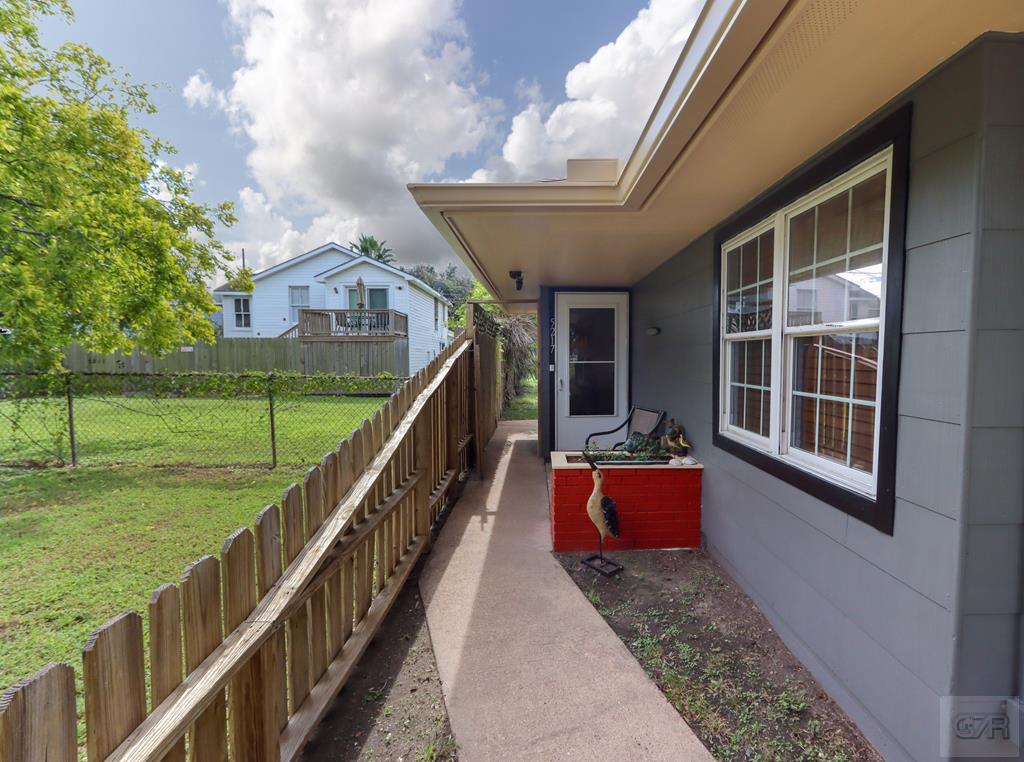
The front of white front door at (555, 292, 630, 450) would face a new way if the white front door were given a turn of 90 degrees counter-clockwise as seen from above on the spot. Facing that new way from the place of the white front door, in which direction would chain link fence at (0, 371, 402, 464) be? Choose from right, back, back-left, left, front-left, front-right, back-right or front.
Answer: back

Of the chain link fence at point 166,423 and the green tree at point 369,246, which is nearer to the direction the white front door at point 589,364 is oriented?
the chain link fence

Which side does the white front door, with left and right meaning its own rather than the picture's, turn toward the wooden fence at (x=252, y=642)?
front

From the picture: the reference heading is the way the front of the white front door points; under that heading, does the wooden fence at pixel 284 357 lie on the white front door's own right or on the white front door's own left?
on the white front door's own right

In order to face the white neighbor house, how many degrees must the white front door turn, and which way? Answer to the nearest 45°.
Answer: approximately 135° to its right

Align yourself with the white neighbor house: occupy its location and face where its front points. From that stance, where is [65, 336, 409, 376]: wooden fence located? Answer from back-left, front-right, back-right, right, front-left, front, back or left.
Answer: front

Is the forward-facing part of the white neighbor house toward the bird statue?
yes

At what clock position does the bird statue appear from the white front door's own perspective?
The bird statue is roughly at 12 o'clock from the white front door.

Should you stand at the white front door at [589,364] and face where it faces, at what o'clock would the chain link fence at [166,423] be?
The chain link fence is roughly at 3 o'clock from the white front door.

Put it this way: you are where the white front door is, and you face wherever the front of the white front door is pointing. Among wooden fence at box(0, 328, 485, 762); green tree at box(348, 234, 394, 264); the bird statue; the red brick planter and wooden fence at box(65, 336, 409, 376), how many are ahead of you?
3

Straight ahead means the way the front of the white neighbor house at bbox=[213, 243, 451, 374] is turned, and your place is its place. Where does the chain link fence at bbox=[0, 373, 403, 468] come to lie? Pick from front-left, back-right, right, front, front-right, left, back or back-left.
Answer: front

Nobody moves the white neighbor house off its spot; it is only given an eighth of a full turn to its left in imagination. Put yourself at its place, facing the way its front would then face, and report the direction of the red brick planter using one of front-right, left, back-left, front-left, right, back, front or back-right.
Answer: front-right

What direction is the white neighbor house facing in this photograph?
toward the camera

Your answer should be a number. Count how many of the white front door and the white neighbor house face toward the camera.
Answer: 2

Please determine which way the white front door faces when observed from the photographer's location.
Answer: facing the viewer

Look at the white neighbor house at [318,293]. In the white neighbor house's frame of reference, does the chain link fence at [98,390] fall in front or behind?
in front

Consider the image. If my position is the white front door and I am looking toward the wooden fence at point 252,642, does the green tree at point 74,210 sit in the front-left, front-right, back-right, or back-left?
front-right

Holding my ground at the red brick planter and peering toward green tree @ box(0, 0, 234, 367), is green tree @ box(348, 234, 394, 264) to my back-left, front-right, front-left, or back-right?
front-right
